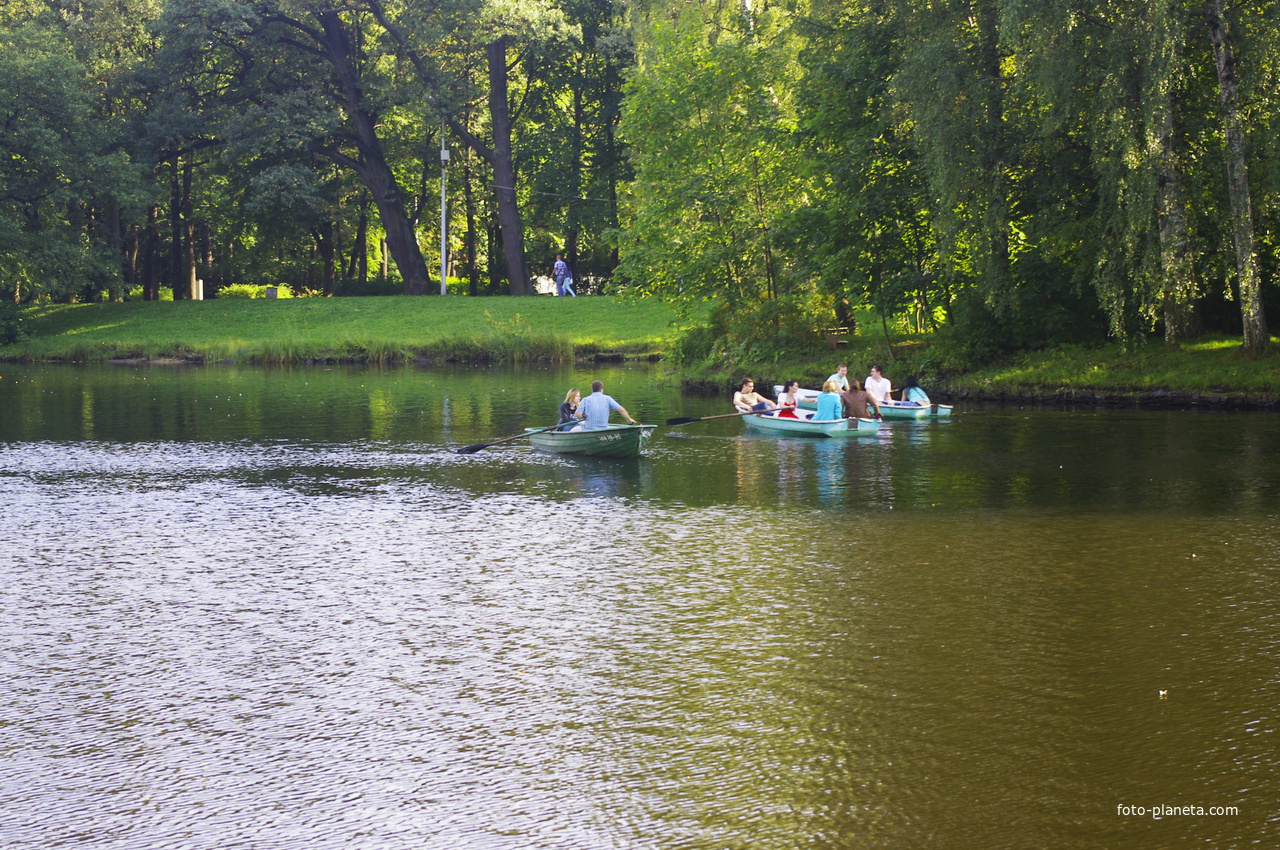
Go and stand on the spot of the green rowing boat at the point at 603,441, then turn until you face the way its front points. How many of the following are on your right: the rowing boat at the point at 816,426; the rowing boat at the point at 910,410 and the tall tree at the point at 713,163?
0

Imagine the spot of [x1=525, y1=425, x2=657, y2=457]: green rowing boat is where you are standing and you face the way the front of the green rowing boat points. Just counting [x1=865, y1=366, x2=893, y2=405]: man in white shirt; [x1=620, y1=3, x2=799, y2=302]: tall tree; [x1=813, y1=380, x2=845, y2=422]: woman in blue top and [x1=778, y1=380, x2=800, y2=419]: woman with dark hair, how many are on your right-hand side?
0

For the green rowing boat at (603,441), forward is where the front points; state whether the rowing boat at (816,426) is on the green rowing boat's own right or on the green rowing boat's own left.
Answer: on the green rowing boat's own left

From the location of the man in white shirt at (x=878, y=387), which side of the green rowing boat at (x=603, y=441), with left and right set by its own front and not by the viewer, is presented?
left

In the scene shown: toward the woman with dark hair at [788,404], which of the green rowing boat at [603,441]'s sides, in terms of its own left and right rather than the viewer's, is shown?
left

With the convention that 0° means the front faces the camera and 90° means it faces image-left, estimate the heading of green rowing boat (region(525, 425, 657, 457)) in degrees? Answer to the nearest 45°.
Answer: approximately 315°

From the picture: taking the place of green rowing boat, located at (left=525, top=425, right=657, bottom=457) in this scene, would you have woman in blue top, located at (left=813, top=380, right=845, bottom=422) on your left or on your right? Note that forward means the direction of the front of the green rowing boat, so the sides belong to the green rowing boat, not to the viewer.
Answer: on your left

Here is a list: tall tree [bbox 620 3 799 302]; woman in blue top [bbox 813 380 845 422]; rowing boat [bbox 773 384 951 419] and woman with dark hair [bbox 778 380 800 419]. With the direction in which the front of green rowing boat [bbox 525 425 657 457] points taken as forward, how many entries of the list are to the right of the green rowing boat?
0

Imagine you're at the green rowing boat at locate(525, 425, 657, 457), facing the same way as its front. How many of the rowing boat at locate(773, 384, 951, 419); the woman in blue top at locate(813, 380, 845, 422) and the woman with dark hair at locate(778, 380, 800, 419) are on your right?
0
